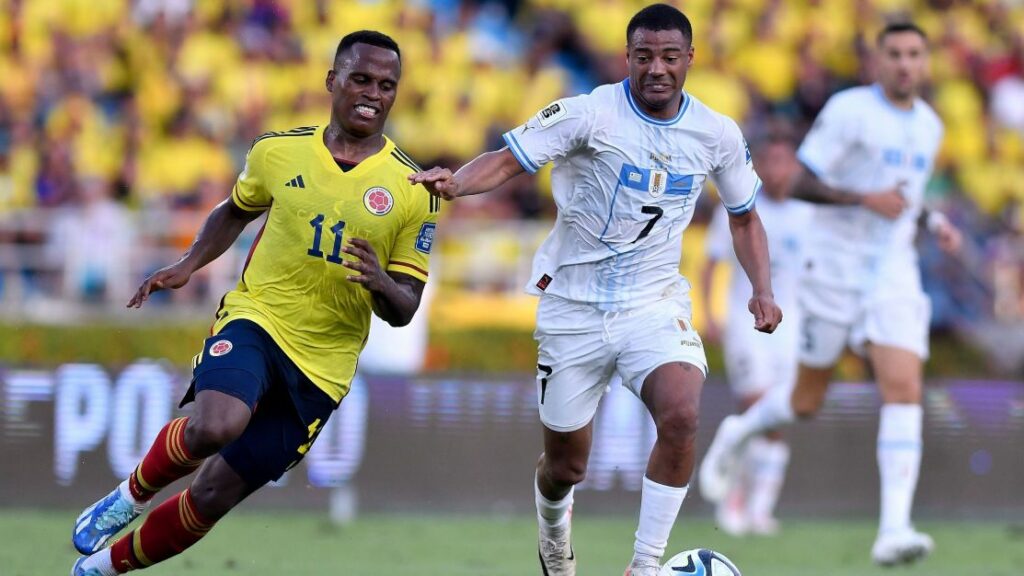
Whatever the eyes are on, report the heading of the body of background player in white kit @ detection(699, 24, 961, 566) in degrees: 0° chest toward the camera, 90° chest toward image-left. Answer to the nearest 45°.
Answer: approximately 315°

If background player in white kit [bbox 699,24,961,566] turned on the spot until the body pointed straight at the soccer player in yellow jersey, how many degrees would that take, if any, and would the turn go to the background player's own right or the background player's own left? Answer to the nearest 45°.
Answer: approximately 90° to the background player's own right

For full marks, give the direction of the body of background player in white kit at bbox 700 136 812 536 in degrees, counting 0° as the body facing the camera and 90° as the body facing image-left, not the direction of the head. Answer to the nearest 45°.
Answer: approximately 0°

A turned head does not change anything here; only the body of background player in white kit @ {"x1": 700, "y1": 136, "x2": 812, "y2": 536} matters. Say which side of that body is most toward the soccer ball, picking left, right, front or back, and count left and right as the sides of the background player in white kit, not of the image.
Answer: front

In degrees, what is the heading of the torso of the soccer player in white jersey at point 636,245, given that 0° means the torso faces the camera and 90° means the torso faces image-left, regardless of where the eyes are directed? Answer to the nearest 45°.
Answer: approximately 0°
